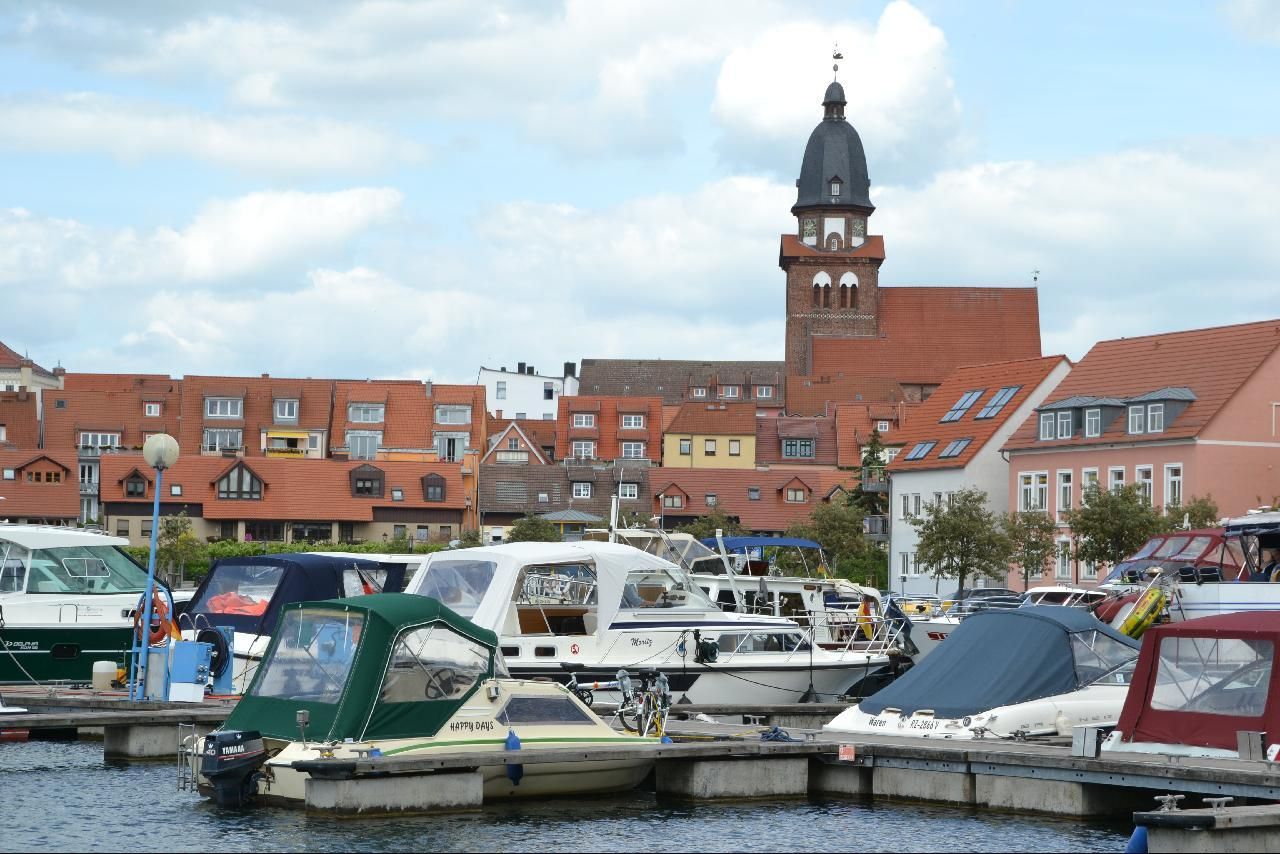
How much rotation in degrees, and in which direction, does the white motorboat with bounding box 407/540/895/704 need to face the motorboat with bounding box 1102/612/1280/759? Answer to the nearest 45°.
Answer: approximately 45° to its right

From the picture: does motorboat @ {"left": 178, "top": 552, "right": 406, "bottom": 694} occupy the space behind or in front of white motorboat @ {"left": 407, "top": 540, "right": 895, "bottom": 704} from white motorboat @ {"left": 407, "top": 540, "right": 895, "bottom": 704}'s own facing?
behind

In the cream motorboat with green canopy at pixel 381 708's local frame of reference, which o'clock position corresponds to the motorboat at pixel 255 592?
The motorboat is roughly at 10 o'clock from the cream motorboat with green canopy.

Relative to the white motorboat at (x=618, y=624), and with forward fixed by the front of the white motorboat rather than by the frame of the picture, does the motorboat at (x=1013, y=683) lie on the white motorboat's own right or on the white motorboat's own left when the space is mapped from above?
on the white motorboat's own right

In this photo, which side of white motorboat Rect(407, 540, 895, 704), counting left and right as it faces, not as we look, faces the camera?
right

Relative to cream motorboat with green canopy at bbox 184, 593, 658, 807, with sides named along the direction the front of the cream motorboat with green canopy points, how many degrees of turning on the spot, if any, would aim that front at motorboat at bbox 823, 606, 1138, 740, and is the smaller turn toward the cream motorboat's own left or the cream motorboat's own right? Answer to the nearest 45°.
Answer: approximately 45° to the cream motorboat's own right

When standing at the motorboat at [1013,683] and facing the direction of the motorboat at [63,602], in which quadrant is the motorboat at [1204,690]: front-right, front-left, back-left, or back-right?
back-left

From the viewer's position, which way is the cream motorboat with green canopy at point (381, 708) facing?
facing away from the viewer and to the right of the viewer
